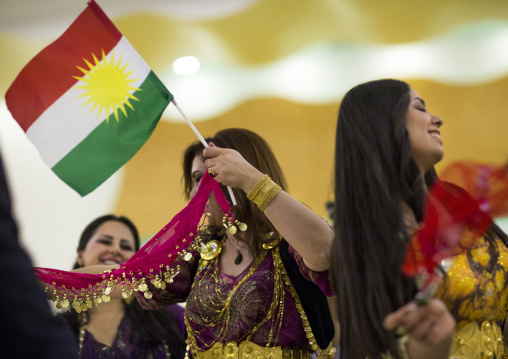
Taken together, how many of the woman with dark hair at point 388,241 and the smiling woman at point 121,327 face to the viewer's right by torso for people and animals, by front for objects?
1

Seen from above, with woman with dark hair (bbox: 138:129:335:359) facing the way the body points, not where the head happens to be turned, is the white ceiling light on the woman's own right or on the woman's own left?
on the woman's own right

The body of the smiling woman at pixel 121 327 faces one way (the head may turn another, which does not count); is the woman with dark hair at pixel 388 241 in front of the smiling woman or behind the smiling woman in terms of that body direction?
in front

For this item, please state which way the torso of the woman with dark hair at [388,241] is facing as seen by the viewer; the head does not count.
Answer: to the viewer's right

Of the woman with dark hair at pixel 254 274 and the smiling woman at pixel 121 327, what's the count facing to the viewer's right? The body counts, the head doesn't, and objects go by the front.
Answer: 0

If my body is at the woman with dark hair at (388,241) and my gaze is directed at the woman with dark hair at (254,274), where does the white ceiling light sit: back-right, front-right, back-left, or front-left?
front-right

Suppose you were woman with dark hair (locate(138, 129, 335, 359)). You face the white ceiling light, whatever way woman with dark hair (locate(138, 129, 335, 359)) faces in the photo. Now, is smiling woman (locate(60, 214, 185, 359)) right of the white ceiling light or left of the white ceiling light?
left

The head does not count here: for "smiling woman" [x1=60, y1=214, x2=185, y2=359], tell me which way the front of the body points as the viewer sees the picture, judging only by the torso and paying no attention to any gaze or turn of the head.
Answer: toward the camera

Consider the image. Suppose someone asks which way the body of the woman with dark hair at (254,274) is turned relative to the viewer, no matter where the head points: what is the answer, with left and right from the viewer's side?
facing the viewer and to the left of the viewer

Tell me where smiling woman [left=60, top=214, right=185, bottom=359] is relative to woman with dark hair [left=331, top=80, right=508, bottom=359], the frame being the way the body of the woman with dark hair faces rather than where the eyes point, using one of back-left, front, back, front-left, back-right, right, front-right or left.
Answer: back-left

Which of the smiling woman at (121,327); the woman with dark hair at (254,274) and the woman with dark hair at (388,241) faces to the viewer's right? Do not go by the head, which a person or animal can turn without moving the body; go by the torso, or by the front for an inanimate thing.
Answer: the woman with dark hair at (388,241)

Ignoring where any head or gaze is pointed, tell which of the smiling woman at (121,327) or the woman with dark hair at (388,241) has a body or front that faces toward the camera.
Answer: the smiling woman

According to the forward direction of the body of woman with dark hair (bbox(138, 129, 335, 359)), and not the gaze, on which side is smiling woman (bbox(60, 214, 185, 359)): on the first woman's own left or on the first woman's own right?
on the first woman's own right

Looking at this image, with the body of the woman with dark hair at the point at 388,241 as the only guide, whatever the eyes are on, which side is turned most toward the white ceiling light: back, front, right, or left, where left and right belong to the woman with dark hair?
left

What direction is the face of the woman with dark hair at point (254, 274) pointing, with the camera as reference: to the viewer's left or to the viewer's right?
to the viewer's left
